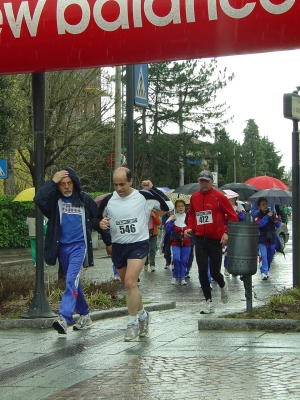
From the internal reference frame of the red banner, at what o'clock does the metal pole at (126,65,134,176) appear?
The metal pole is roughly at 6 o'clock from the red banner.

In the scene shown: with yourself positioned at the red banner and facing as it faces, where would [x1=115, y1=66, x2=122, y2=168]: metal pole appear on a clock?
The metal pole is roughly at 6 o'clock from the red banner.

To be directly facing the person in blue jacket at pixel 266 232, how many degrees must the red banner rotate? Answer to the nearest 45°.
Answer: approximately 180°

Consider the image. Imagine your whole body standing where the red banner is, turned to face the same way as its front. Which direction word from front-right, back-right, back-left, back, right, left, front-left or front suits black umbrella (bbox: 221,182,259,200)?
back

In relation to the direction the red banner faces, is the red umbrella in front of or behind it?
behind

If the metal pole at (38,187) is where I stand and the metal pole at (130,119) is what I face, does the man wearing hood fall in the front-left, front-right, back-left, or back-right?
back-right

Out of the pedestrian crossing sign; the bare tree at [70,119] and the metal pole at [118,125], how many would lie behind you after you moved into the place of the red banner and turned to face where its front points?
3

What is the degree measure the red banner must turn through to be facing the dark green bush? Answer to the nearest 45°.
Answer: approximately 180°

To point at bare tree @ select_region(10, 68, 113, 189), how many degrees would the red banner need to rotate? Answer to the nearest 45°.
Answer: approximately 180°

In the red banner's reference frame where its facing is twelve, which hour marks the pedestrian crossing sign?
The pedestrian crossing sign is roughly at 6 o'clock from the red banner.

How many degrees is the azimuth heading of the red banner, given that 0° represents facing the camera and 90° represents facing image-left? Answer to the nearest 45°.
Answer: approximately 0°
